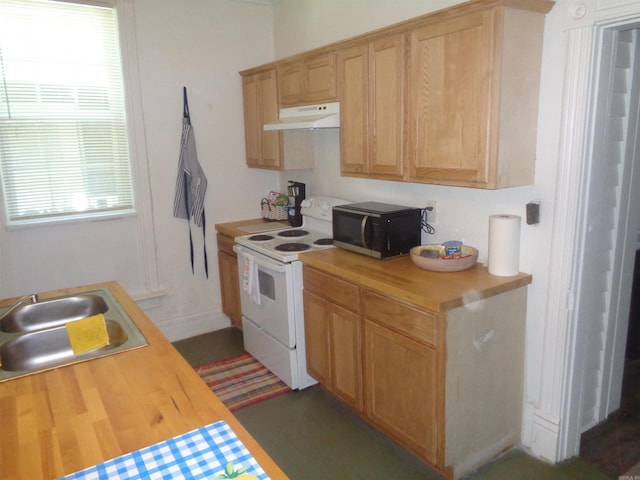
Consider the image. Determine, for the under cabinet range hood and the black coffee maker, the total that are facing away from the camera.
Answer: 0

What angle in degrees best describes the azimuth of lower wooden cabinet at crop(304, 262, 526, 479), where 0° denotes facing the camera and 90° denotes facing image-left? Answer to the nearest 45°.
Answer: approximately 45°

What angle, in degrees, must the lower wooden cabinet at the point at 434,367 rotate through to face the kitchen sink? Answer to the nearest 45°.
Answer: approximately 45° to its right

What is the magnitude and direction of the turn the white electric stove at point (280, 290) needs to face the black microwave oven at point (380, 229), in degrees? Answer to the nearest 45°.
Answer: approximately 90° to its left

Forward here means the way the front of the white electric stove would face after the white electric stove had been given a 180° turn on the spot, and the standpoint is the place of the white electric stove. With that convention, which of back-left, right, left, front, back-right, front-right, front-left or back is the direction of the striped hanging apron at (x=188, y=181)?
left

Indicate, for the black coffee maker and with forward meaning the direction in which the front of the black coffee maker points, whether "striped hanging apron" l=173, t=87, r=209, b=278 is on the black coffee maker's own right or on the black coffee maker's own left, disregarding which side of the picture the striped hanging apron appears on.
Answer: on the black coffee maker's own right

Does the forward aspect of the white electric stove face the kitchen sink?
yes

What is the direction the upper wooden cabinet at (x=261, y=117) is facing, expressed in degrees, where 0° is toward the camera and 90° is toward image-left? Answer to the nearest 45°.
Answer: approximately 45°

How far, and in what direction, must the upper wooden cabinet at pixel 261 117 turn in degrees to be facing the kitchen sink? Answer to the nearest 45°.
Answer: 0° — it already faces it

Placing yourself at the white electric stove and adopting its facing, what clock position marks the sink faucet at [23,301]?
The sink faucet is roughly at 12 o'clock from the white electric stove.

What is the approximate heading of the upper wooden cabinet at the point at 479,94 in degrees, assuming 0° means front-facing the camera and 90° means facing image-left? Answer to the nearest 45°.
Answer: approximately 45°

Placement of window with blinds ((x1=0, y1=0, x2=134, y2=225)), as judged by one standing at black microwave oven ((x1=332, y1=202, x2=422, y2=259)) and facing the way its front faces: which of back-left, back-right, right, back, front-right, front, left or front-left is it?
front-right

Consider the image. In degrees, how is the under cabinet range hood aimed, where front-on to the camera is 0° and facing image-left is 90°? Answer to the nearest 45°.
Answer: approximately 45°

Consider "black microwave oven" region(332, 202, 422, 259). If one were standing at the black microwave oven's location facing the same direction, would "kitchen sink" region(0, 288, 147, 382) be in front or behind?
in front
